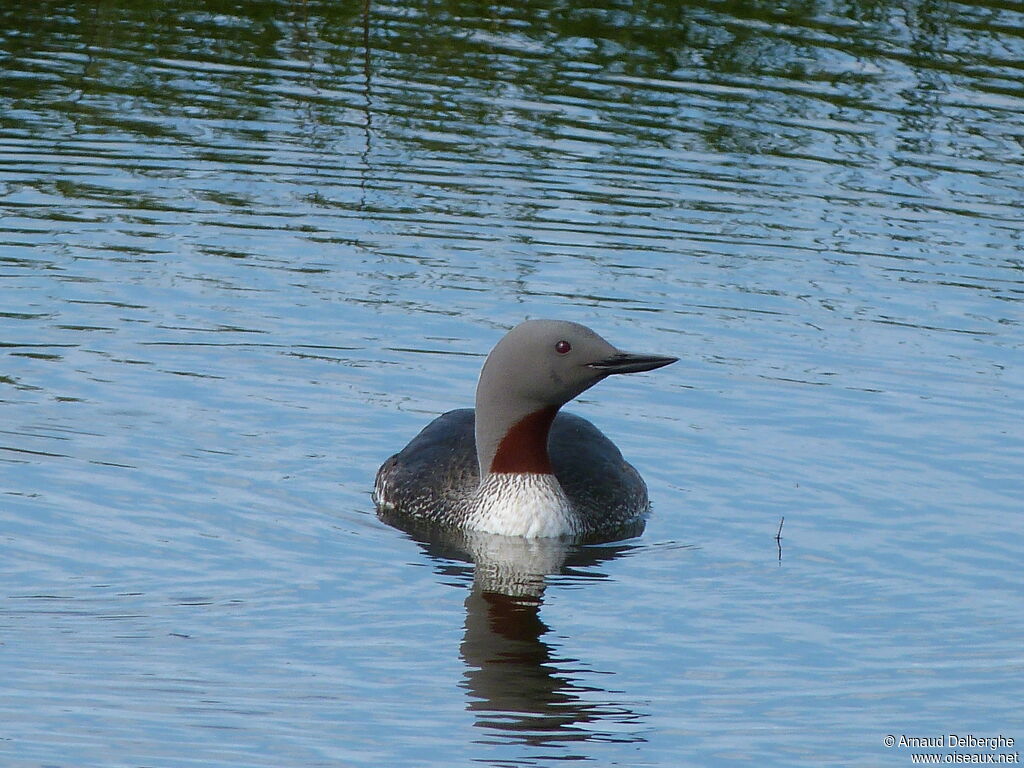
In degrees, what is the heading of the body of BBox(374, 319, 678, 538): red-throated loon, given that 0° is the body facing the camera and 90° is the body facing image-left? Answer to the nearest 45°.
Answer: approximately 0°
